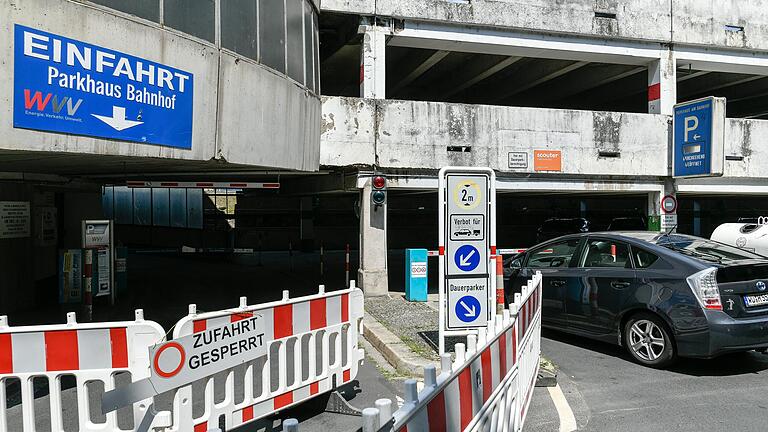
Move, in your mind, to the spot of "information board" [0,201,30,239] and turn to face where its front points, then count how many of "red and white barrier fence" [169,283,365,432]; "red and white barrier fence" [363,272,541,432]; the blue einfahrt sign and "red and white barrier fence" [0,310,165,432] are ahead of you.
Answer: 4

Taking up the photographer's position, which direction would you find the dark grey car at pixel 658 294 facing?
facing away from the viewer and to the left of the viewer

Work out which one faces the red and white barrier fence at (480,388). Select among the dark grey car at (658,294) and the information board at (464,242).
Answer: the information board

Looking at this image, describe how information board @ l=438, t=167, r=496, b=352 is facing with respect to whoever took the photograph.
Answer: facing the viewer

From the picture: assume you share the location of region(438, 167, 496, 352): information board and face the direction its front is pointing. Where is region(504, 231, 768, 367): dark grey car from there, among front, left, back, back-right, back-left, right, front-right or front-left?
left

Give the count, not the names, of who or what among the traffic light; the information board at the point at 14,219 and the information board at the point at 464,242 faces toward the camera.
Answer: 3

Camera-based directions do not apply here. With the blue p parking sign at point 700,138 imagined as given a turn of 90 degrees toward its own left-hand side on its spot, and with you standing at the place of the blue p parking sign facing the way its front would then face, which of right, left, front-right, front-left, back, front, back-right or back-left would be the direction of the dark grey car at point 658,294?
front-right

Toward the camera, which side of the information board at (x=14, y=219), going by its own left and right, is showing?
front

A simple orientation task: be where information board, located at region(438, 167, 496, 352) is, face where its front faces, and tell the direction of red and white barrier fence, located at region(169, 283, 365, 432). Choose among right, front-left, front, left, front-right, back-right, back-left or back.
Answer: front-right

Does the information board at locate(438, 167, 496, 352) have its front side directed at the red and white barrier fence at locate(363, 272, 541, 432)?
yes

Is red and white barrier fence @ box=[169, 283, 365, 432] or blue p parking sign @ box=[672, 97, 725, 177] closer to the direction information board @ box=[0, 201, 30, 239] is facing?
the red and white barrier fence

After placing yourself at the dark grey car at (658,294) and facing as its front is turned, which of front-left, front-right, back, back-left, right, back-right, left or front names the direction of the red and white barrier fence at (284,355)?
left

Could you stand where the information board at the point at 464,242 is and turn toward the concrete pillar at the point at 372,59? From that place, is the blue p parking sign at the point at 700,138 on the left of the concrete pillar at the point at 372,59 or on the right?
right

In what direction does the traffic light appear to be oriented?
toward the camera
